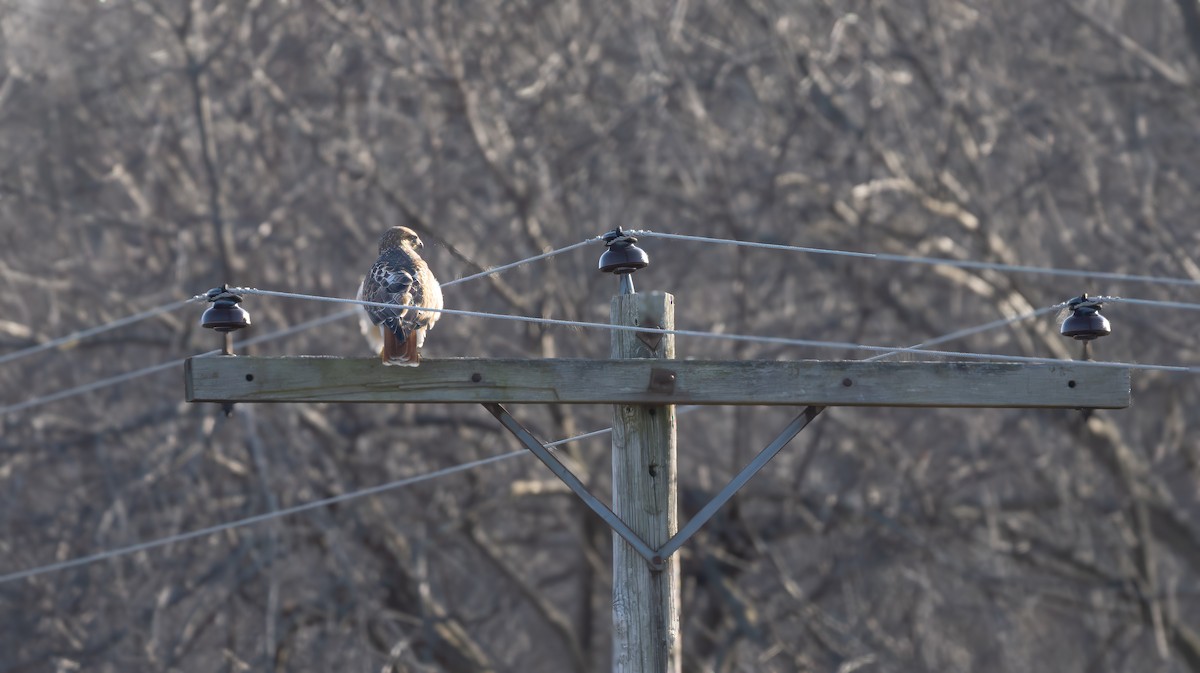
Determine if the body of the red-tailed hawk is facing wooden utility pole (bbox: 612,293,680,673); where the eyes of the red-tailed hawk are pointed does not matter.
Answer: no

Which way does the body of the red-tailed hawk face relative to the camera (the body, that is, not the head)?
away from the camera
